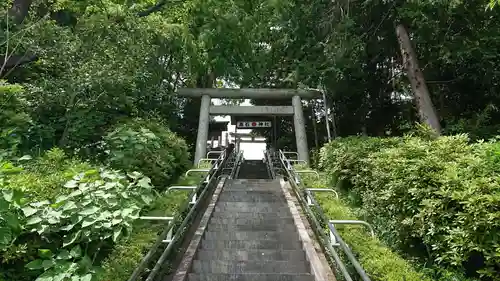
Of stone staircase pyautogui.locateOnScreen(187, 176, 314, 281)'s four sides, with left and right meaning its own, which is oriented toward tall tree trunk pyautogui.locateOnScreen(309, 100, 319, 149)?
back

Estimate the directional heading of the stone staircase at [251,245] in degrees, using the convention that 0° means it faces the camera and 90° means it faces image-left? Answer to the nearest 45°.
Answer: approximately 0°

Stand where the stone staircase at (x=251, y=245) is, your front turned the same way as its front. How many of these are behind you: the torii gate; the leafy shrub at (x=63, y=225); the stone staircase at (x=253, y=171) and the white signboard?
3

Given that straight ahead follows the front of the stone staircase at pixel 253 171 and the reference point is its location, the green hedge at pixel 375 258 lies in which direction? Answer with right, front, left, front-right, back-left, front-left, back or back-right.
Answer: front

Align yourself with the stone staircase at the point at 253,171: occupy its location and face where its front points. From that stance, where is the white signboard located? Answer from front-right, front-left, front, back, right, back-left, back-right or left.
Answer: back

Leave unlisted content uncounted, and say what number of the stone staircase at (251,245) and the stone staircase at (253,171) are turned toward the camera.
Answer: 2

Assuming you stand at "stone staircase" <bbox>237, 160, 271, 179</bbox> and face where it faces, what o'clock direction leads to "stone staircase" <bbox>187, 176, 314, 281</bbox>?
"stone staircase" <bbox>187, 176, 314, 281</bbox> is roughly at 12 o'clock from "stone staircase" <bbox>237, 160, 271, 179</bbox>.

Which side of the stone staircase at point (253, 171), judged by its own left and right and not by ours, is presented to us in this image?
front

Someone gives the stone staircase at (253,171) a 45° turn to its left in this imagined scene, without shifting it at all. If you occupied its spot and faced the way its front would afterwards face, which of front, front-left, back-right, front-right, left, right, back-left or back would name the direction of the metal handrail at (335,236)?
front-right
